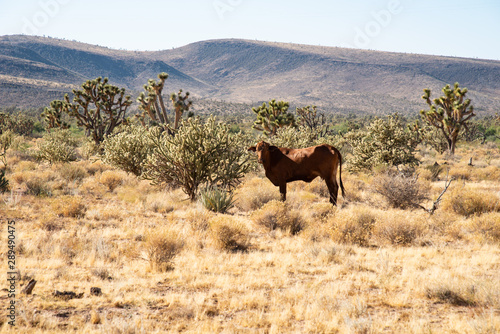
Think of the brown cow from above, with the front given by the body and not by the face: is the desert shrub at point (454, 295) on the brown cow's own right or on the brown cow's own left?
on the brown cow's own left

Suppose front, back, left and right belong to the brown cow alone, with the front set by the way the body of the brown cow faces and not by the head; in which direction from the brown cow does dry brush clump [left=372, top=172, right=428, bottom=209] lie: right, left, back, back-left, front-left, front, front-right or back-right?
back

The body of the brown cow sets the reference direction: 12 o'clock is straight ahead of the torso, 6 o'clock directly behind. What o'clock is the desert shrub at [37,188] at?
The desert shrub is roughly at 12 o'clock from the brown cow.

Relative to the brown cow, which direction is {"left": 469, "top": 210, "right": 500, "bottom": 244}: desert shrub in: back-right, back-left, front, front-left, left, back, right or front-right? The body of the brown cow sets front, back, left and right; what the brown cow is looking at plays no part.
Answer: back-left

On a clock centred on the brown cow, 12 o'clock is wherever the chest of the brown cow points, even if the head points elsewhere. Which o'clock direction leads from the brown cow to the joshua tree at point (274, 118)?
The joshua tree is roughly at 3 o'clock from the brown cow.

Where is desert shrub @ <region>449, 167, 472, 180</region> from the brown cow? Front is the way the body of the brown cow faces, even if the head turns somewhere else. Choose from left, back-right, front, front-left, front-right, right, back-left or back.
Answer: back-right

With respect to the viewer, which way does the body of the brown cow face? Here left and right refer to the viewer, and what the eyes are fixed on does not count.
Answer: facing to the left of the viewer

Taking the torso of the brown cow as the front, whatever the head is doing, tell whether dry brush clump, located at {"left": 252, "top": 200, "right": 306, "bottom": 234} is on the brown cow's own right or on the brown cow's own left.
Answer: on the brown cow's own left

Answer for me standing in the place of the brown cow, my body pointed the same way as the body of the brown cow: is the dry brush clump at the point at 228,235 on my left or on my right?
on my left

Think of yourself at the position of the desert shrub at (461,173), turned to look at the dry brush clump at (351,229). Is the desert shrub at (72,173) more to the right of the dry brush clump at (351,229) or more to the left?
right

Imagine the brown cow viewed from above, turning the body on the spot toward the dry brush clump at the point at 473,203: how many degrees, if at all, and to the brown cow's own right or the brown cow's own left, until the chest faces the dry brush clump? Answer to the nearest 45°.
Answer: approximately 180°

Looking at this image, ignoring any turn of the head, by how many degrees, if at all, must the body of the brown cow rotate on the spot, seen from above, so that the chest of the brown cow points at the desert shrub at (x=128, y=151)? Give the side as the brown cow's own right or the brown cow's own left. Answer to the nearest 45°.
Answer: approximately 45° to the brown cow's own right
